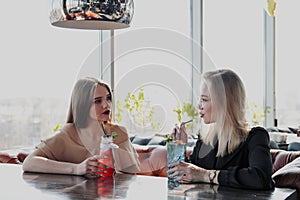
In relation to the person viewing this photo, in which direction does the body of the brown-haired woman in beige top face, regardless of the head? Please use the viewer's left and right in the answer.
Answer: facing the viewer and to the right of the viewer

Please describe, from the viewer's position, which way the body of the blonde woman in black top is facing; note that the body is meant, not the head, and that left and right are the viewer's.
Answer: facing the viewer and to the left of the viewer

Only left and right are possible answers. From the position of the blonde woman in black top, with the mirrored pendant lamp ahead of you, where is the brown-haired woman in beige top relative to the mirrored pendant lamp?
right

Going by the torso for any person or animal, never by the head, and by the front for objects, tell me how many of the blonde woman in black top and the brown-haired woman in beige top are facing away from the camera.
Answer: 0

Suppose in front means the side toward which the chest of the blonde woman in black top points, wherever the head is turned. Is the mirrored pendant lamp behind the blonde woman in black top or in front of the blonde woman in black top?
in front

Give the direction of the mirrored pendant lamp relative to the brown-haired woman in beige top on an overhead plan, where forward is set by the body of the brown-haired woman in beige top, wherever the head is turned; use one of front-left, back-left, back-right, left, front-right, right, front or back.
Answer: front-right

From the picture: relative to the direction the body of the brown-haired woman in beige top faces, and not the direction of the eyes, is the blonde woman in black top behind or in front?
in front

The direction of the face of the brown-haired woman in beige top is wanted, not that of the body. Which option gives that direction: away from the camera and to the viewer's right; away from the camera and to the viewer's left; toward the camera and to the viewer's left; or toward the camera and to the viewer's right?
toward the camera and to the viewer's right

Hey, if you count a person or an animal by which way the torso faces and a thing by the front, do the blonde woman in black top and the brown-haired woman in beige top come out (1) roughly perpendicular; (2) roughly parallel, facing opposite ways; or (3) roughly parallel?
roughly perpendicular

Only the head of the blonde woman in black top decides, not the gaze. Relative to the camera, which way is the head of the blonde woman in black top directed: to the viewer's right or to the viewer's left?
to the viewer's left
